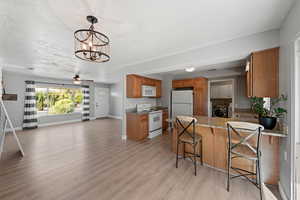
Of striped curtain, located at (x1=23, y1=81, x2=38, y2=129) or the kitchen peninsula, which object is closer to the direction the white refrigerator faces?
the kitchen peninsula

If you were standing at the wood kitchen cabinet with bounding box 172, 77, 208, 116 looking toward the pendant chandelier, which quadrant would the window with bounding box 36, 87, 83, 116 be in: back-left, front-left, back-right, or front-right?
front-right

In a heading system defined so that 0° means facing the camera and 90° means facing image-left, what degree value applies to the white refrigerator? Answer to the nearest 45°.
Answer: approximately 0°

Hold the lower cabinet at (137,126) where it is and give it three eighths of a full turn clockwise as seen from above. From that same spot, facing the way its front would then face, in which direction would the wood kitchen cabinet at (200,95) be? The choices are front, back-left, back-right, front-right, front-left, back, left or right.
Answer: back

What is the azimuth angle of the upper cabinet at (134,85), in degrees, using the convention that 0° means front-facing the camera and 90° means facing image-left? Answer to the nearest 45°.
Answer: approximately 315°

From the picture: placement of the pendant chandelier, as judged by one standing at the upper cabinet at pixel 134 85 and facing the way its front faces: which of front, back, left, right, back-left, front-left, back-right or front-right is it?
front-right

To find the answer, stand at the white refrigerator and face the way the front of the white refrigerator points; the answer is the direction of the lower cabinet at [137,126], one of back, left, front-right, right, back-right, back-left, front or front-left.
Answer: front-right

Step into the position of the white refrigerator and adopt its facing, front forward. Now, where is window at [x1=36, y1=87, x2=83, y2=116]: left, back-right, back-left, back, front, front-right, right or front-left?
right

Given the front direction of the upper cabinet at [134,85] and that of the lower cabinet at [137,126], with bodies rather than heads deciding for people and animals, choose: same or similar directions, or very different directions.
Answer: same or similar directions

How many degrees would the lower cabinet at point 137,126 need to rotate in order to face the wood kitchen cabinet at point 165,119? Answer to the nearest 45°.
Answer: approximately 90° to its left

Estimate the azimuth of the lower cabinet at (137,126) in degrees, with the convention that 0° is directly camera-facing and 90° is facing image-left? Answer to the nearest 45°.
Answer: approximately 315°

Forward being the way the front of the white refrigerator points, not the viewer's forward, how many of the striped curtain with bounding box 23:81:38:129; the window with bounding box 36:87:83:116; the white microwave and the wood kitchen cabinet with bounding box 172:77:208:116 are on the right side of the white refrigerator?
3

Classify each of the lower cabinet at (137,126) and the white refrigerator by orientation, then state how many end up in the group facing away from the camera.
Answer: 0

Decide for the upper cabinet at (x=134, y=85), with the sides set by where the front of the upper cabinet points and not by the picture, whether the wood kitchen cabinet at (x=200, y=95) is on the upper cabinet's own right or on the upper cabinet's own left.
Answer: on the upper cabinet's own left

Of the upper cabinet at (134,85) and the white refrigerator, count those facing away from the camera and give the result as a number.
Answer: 0
